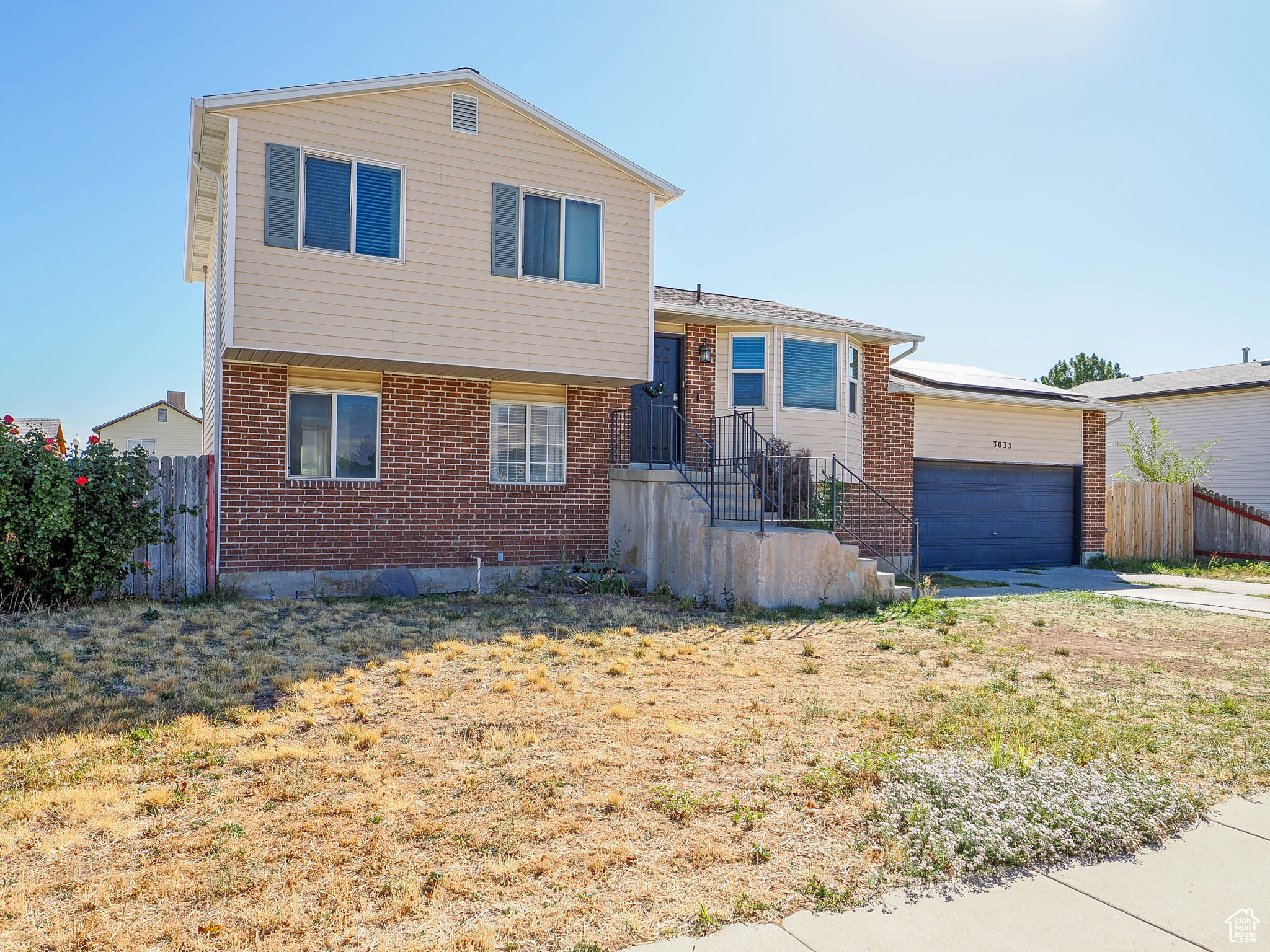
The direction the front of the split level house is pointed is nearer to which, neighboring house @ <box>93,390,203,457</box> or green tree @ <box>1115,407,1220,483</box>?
the green tree

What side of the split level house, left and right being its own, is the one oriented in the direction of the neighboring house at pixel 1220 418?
left

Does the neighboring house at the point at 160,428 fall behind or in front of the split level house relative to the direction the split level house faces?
behind

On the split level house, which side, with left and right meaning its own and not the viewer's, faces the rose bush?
right

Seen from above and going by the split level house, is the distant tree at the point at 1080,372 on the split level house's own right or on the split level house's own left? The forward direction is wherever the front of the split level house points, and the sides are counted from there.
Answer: on the split level house's own left

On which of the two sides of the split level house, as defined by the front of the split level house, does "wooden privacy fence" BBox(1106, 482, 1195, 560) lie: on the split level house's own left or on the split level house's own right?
on the split level house's own left

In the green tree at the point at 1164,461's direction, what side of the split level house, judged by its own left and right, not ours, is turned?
left

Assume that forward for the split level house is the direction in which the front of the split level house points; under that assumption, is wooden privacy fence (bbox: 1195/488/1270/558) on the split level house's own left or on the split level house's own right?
on the split level house's own left

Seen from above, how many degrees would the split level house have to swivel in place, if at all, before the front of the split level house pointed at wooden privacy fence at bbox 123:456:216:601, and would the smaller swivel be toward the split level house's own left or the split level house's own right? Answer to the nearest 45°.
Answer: approximately 135° to the split level house's own right

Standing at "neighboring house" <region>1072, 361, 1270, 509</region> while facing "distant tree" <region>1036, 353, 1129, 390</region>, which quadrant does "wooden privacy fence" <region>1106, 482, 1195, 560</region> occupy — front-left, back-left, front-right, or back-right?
back-left

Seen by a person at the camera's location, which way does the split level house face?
facing the viewer and to the right of the viewer
